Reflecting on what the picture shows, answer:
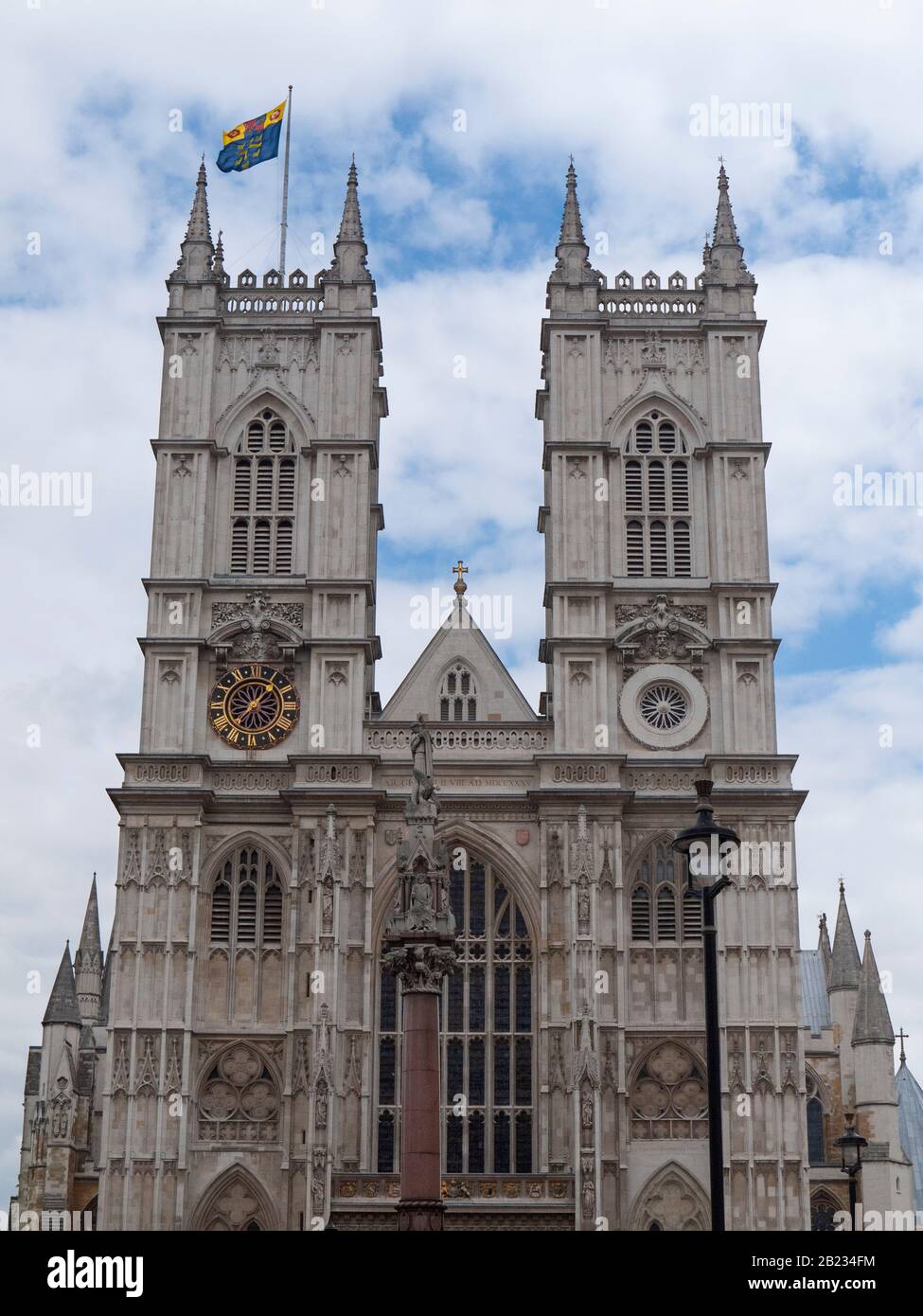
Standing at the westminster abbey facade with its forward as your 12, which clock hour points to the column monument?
The column monument is roughly at 12 o'clock from the westminster abbey facade.

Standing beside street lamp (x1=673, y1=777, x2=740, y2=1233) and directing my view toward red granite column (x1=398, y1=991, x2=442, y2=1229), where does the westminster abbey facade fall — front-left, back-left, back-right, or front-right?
front-right

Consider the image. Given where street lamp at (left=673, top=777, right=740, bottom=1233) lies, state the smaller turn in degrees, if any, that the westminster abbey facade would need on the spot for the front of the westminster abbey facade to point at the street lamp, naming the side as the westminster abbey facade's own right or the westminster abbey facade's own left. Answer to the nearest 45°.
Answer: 0° — it already faces it

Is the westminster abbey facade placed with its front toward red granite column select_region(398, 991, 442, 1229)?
yes

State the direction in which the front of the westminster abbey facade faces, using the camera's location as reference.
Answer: facing the viewer
